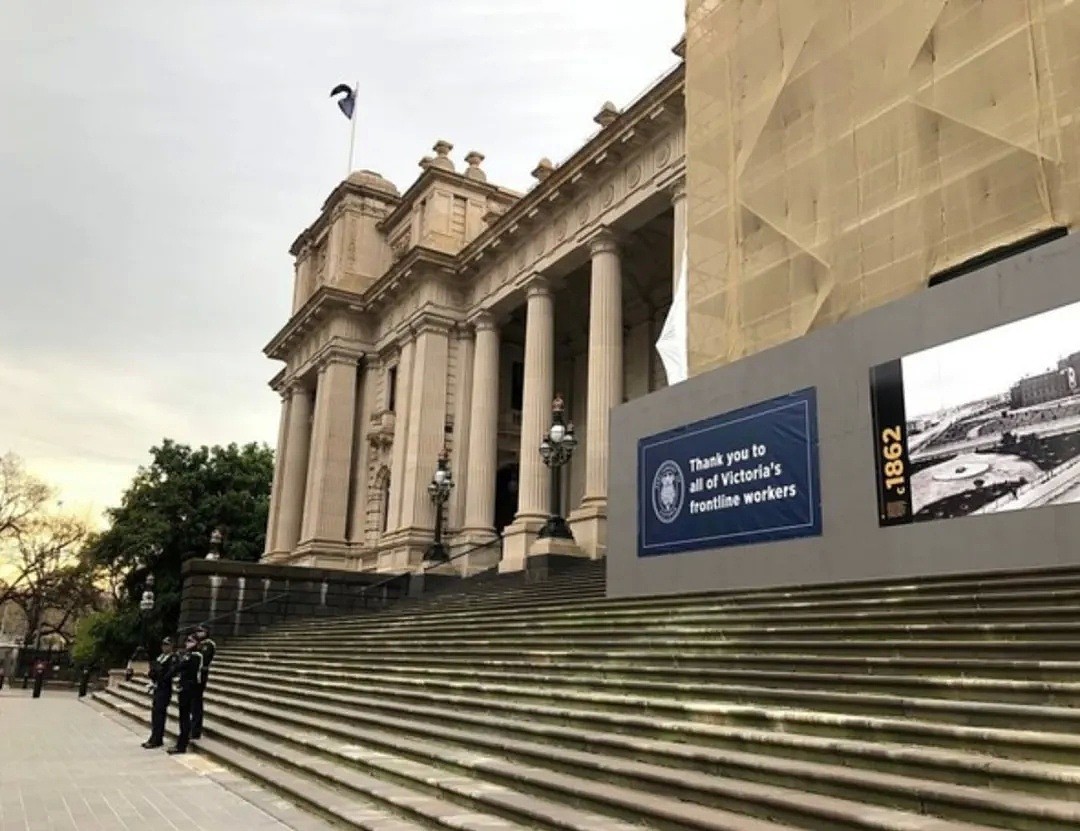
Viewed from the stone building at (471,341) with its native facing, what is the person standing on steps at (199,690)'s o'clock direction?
The person standing on steps is roughly at 11 o'clock from the stone building.

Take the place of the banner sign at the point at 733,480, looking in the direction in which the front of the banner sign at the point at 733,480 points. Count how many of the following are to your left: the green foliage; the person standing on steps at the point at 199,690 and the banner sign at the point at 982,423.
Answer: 1

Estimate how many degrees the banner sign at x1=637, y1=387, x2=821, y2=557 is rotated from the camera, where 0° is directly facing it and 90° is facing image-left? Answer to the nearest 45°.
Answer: approximately 45°

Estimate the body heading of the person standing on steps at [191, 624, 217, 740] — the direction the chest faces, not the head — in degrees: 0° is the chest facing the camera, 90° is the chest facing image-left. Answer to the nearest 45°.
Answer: approximately 45°

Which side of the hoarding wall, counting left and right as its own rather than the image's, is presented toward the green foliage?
right

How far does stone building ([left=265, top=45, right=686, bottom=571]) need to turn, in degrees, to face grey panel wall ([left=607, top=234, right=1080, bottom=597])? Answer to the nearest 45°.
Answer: approximately 45° to its left

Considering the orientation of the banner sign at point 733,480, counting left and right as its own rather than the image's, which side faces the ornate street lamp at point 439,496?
right

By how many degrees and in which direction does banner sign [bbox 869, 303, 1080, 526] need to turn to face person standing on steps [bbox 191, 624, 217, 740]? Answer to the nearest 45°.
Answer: approximately 45° to its right

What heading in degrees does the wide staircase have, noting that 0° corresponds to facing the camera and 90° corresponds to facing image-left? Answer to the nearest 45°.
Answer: approximately 45°

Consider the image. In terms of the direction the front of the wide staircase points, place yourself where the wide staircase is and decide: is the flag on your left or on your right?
on your right

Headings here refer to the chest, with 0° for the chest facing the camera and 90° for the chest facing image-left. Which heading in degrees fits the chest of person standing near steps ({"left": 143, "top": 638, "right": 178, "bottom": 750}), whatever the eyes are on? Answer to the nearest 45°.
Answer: approximately 45°
